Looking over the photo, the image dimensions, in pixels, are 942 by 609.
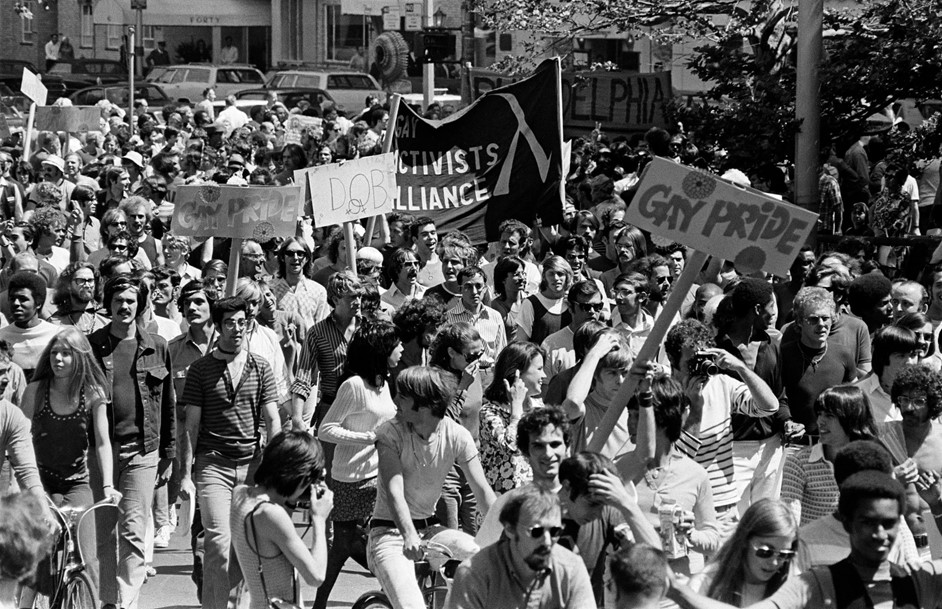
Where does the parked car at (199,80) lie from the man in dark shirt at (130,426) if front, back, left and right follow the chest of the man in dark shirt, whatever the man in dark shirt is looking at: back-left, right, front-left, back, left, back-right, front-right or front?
back

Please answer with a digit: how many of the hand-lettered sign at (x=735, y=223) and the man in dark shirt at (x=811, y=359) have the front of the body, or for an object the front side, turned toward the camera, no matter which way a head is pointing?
2

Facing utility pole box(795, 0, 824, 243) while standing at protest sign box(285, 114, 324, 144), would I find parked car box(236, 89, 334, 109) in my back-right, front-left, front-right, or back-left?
back-left

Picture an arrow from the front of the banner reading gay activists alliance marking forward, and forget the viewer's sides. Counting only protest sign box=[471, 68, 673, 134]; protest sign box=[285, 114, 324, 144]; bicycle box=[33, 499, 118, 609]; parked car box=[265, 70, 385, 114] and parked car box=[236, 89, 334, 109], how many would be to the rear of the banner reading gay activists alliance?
4

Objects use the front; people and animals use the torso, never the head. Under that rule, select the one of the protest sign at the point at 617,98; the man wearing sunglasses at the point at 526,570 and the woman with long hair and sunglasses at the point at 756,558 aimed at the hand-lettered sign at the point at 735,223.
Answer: the protest sign

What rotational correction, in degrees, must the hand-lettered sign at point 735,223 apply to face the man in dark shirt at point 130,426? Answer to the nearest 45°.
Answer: approximately 90° to its right

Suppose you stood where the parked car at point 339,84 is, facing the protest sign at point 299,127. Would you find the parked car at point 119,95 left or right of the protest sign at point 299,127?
right

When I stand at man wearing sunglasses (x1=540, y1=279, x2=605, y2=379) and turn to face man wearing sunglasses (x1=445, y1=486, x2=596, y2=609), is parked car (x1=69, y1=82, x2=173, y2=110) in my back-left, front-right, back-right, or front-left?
back-right

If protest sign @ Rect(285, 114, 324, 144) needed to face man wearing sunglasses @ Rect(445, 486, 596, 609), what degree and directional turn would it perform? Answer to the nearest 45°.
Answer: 0° — it already faces them

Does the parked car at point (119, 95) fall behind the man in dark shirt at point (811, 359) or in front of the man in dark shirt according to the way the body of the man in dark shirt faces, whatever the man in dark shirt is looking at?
behind

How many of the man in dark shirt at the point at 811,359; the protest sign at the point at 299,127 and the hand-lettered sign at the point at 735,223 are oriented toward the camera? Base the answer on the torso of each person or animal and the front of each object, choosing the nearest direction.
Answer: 3

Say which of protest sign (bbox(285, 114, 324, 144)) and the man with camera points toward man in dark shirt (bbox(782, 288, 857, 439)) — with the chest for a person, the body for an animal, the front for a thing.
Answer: the protest sign

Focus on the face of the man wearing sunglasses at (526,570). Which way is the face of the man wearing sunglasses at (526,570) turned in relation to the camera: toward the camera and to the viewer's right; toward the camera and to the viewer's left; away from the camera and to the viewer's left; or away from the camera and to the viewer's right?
toward the camera and to the viewer's right

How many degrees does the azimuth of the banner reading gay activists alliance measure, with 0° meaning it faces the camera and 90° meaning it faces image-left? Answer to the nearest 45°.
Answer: approximately 0°
